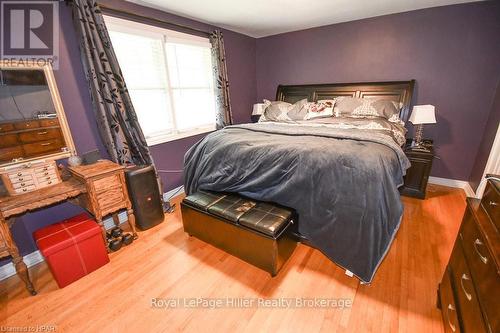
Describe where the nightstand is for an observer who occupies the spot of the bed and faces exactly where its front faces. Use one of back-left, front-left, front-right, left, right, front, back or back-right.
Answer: back

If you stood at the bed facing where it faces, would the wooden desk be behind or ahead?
ahead

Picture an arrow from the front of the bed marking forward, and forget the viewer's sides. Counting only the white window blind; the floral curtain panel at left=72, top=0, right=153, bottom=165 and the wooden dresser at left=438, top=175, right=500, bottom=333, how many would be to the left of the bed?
1

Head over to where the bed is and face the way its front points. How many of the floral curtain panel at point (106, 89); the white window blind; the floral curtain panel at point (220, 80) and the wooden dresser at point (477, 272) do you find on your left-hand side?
1

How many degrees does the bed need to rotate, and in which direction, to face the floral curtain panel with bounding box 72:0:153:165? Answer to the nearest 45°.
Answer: approximately 45° to its right

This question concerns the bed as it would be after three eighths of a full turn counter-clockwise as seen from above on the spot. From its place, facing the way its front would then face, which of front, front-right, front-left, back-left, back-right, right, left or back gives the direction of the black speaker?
back

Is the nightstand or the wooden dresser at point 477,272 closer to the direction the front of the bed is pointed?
the wooden dresser

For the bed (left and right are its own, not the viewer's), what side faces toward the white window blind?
right

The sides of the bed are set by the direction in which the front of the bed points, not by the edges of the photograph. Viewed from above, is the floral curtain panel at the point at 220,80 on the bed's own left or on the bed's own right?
on the bed's own right

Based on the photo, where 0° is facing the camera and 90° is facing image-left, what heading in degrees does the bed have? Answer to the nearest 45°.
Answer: approximately 45°

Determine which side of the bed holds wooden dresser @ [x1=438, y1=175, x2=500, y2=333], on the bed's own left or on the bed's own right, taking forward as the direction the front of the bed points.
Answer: on the bed's own left

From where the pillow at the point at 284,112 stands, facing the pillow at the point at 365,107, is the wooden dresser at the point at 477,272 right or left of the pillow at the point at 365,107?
right
